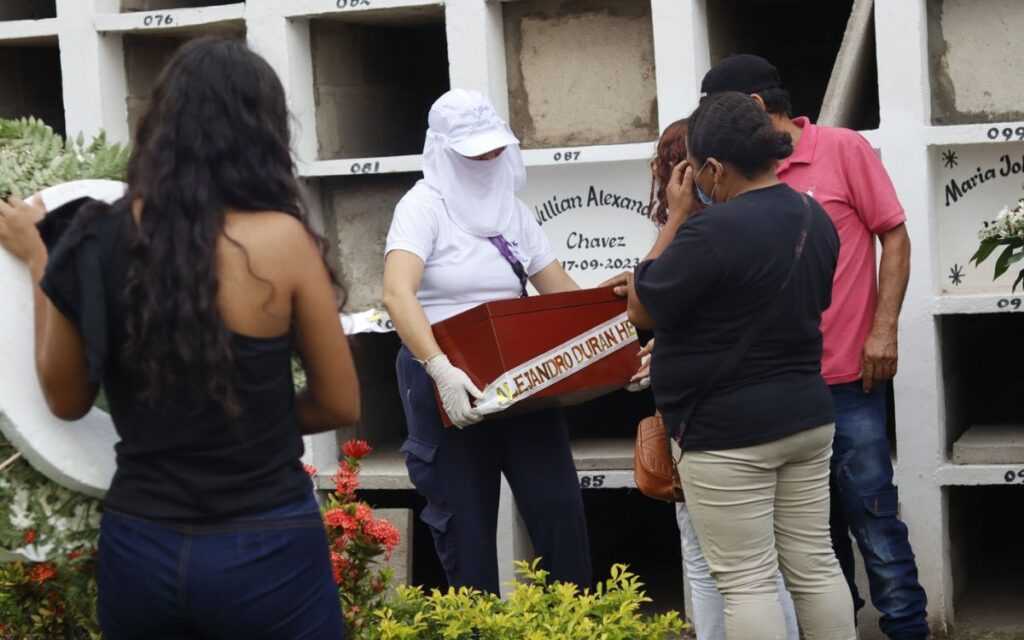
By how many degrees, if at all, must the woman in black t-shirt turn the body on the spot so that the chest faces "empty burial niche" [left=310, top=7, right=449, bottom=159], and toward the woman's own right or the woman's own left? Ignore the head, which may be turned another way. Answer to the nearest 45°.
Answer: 0° — they already face it

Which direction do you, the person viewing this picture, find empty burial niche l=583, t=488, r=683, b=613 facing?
facing the viewer

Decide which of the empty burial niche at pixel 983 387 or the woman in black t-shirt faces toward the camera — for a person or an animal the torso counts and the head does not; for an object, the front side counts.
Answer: the empty burial niche

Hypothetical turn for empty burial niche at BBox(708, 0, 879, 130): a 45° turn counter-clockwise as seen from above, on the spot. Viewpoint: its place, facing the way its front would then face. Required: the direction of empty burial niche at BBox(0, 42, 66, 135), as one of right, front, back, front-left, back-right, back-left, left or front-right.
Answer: back-right

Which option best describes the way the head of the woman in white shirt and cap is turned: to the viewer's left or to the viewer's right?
to the viewer's right

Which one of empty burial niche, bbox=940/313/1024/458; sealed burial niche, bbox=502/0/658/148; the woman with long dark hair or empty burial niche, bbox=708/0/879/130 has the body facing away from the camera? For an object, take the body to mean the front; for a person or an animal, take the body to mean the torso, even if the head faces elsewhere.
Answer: the woman with long dark hair

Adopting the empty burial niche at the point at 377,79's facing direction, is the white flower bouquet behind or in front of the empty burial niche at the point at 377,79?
in front

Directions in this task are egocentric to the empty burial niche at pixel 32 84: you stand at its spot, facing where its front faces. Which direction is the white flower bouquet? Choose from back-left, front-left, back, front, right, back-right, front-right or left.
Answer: front-left

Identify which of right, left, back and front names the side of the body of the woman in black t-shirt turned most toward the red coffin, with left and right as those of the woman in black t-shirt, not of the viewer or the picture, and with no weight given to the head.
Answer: front

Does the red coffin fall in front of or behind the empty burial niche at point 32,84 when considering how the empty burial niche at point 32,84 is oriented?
in front

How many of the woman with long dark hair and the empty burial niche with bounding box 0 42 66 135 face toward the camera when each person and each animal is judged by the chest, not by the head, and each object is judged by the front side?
1

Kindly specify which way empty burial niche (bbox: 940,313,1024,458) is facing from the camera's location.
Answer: facing the viewer

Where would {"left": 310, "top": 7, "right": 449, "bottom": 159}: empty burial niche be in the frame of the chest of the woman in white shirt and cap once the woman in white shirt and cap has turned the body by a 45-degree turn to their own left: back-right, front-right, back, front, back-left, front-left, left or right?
left

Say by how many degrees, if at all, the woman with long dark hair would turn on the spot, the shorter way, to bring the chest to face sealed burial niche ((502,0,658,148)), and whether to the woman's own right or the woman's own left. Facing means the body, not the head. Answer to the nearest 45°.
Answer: approximately 45° to the woman's own right

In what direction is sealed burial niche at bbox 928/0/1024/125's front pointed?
toward the camera

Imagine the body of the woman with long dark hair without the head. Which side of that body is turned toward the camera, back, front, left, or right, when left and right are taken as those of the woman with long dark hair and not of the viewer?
back

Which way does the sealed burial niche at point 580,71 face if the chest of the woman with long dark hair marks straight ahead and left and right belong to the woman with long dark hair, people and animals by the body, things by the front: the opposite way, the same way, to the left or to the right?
the opposite way

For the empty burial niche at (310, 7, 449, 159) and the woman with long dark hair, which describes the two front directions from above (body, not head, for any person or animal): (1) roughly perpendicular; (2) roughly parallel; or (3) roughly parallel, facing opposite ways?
roughly parallel, facing opposite ways

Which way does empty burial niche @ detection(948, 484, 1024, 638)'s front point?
toward the camera
